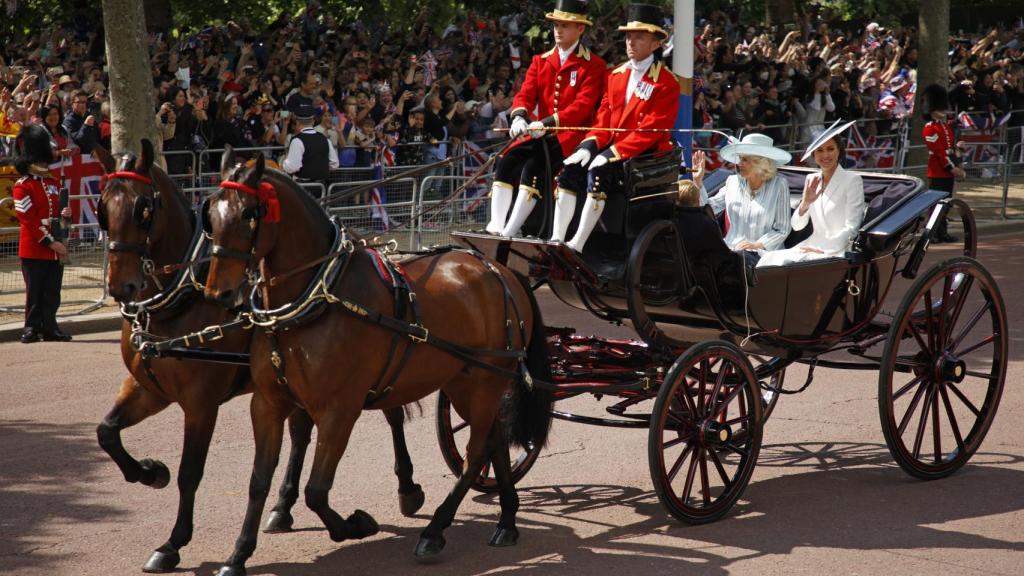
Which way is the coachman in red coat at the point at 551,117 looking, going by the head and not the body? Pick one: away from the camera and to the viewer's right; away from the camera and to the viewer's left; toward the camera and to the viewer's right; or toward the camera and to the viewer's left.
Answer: toward the camera and to the viewer's left

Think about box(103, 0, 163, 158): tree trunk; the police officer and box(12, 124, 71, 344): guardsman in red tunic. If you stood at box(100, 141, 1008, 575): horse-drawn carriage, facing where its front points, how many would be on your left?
0

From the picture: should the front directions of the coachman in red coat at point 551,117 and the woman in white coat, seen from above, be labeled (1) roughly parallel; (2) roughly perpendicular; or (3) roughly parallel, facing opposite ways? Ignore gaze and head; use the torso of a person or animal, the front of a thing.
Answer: roughly parallel

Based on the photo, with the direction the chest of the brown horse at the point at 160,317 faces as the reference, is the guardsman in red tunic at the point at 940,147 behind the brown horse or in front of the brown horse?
behind

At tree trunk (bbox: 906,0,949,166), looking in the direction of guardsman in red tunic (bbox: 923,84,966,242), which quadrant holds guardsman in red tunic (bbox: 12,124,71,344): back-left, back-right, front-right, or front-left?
front-right

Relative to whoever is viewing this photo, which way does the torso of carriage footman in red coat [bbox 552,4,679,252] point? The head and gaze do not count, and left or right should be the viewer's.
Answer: facing the viewer and to the left of the viewer

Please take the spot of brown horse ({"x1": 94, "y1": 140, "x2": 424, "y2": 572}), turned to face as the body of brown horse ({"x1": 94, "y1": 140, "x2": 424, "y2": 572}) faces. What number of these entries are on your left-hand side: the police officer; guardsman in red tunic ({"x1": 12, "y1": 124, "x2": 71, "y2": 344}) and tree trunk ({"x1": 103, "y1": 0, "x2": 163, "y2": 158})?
0

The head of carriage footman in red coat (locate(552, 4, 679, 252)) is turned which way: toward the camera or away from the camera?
toward the camera

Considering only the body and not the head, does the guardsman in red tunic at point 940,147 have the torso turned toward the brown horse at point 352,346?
no

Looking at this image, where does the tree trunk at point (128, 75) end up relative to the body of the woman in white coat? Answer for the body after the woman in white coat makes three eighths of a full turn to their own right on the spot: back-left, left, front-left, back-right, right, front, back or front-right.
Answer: front-left

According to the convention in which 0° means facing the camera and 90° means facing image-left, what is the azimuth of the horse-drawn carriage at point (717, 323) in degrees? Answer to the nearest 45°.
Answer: approximately 45°

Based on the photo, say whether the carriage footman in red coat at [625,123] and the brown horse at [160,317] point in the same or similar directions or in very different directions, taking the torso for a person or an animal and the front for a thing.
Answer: same or similar directions

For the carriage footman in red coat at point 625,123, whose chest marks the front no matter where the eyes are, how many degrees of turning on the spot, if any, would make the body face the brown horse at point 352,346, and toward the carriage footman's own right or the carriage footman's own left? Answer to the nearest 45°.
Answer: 0° — they already face it

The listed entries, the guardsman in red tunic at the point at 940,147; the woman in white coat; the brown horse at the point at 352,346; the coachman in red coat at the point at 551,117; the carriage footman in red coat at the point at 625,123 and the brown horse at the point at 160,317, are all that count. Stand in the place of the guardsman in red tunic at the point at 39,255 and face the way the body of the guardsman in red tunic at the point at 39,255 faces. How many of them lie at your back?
0

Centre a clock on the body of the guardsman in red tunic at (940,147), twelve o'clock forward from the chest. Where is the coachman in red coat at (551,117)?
the coachman in red coat at (551,117) is roughly at 2 o'clock from the guardsman in red tunic at (940,147).

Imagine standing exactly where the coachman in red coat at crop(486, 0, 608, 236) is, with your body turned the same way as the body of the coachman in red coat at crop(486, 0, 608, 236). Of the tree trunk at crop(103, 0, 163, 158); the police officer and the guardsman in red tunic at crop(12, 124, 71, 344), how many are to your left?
0

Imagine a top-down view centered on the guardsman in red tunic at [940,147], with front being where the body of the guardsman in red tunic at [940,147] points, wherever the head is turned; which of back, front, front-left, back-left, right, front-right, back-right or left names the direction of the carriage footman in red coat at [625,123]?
front-right

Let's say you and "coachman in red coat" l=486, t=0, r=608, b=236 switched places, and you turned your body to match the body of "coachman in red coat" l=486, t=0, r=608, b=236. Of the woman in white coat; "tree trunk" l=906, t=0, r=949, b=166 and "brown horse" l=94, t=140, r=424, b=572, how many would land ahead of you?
1

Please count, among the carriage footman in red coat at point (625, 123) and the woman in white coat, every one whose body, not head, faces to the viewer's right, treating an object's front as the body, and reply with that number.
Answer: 0

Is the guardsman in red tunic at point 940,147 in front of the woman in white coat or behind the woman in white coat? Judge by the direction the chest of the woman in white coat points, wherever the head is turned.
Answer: behind

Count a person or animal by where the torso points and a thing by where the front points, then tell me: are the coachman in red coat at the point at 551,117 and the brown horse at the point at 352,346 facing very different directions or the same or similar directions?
same or similar directions
